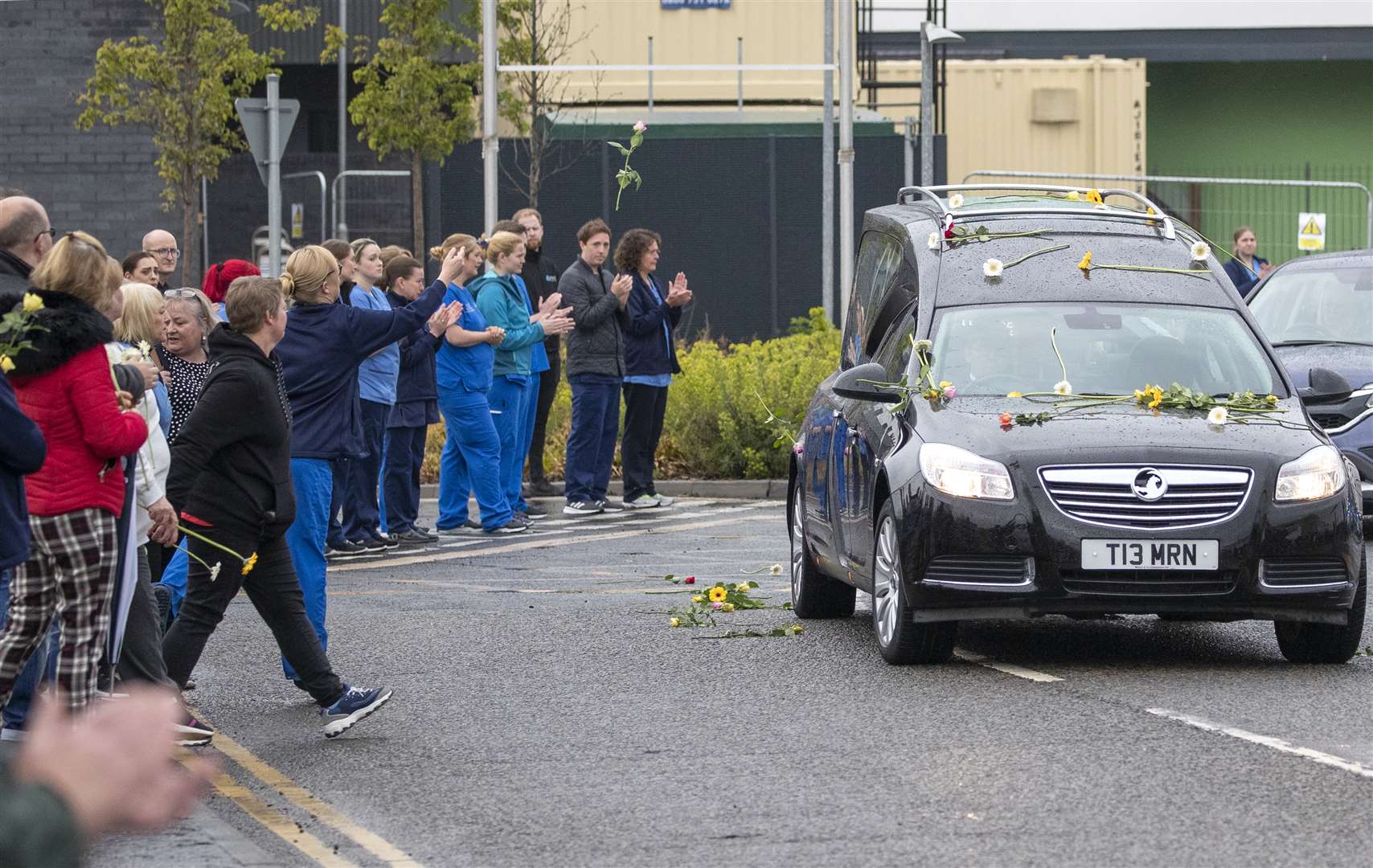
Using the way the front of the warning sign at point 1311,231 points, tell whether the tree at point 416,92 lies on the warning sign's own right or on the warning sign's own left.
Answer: on the warning sign's own right

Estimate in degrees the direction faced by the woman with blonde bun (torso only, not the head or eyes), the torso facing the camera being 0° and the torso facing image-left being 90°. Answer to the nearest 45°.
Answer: approximately 225°

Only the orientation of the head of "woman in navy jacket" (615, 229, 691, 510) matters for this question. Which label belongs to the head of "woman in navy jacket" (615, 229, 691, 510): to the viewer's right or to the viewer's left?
to the viewer's right

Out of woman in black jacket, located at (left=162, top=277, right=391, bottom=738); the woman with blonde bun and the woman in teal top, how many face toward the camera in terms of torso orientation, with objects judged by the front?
0

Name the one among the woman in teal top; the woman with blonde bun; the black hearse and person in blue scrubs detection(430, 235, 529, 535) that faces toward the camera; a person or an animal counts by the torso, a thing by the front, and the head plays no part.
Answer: the black hearse

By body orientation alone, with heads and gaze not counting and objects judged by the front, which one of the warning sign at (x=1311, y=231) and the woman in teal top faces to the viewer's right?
the woman in teal top

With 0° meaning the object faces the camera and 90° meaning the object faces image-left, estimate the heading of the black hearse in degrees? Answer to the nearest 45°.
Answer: approximately 0°

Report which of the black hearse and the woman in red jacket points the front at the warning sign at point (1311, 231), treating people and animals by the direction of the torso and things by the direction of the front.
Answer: the woman in red jacket

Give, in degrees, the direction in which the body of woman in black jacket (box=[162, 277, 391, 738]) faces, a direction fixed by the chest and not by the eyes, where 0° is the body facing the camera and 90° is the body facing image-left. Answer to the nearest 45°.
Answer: approximately 270°

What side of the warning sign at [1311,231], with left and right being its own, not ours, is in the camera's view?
front

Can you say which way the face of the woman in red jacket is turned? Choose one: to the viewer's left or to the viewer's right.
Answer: to the viewer's right

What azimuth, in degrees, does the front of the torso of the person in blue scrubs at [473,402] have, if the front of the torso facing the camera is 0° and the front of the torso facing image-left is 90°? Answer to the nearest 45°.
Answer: approximately 270°

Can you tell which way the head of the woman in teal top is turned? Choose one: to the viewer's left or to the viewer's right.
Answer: to the viewer's right

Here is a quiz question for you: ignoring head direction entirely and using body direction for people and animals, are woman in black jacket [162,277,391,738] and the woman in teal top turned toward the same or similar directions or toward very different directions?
same or similar directions
